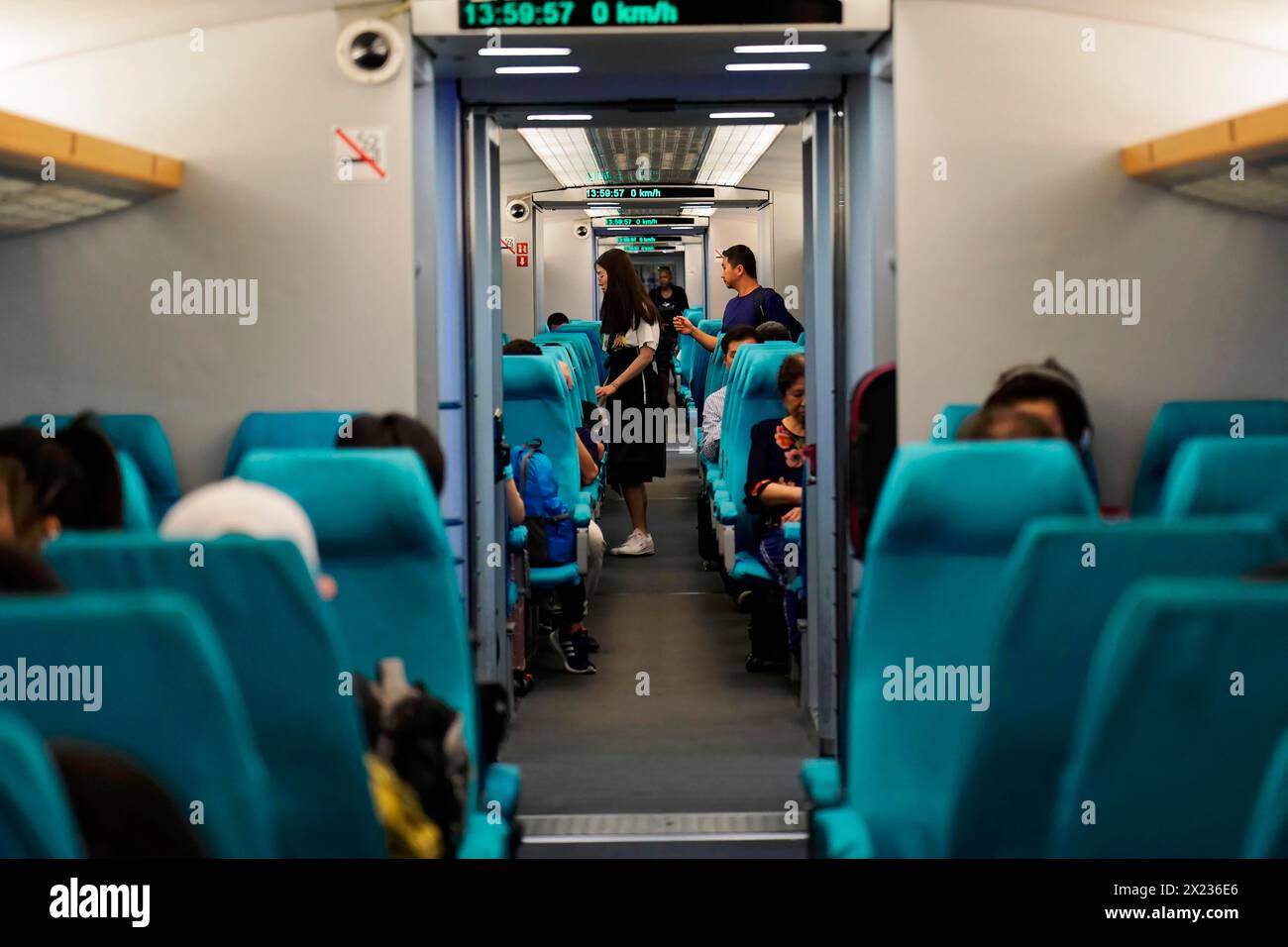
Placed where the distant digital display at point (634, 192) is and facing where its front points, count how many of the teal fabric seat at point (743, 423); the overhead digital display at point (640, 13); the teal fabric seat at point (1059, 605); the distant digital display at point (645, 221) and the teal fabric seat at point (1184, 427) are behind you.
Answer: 1

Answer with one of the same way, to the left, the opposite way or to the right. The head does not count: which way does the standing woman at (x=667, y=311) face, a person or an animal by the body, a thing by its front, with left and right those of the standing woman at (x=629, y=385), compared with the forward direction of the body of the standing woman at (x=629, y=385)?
to the left

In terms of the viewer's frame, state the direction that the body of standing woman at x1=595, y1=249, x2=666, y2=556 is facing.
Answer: to the viewer's left

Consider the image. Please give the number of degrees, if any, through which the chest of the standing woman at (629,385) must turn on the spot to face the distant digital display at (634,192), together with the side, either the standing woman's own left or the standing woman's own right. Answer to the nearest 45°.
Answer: approximately 90° to the standing woman's own right

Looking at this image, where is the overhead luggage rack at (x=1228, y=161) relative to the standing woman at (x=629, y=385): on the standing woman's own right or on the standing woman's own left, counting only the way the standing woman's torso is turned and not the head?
on the standing woman's own left

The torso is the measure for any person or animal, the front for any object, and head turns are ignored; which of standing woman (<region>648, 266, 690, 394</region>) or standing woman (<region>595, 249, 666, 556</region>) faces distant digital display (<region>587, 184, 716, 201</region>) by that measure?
standing woman (<region>648, 266, 690, 394</region>)

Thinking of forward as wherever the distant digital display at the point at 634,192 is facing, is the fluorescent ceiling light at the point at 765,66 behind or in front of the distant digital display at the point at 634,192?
in front

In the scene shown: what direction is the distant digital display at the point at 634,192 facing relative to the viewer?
toward the camera

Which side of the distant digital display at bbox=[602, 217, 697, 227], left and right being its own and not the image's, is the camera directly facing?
front

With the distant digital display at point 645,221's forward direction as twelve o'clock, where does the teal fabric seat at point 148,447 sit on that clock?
The teal fabric seat is roughly at 12 o'clock from the distant digital display.

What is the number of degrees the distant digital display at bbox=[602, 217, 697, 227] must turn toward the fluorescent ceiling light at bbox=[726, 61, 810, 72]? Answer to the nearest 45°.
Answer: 0° — it already faces it

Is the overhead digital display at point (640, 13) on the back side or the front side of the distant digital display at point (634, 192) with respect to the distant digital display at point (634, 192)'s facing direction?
on the front side

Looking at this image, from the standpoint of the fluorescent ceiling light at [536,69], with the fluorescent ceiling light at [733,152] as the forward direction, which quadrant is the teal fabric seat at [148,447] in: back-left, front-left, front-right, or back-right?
back-left

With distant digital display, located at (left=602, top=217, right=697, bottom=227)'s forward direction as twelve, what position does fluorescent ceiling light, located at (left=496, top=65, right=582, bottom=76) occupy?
The fluorescent ceiling light is roughly at 12 o'clock from the distant digital display.
